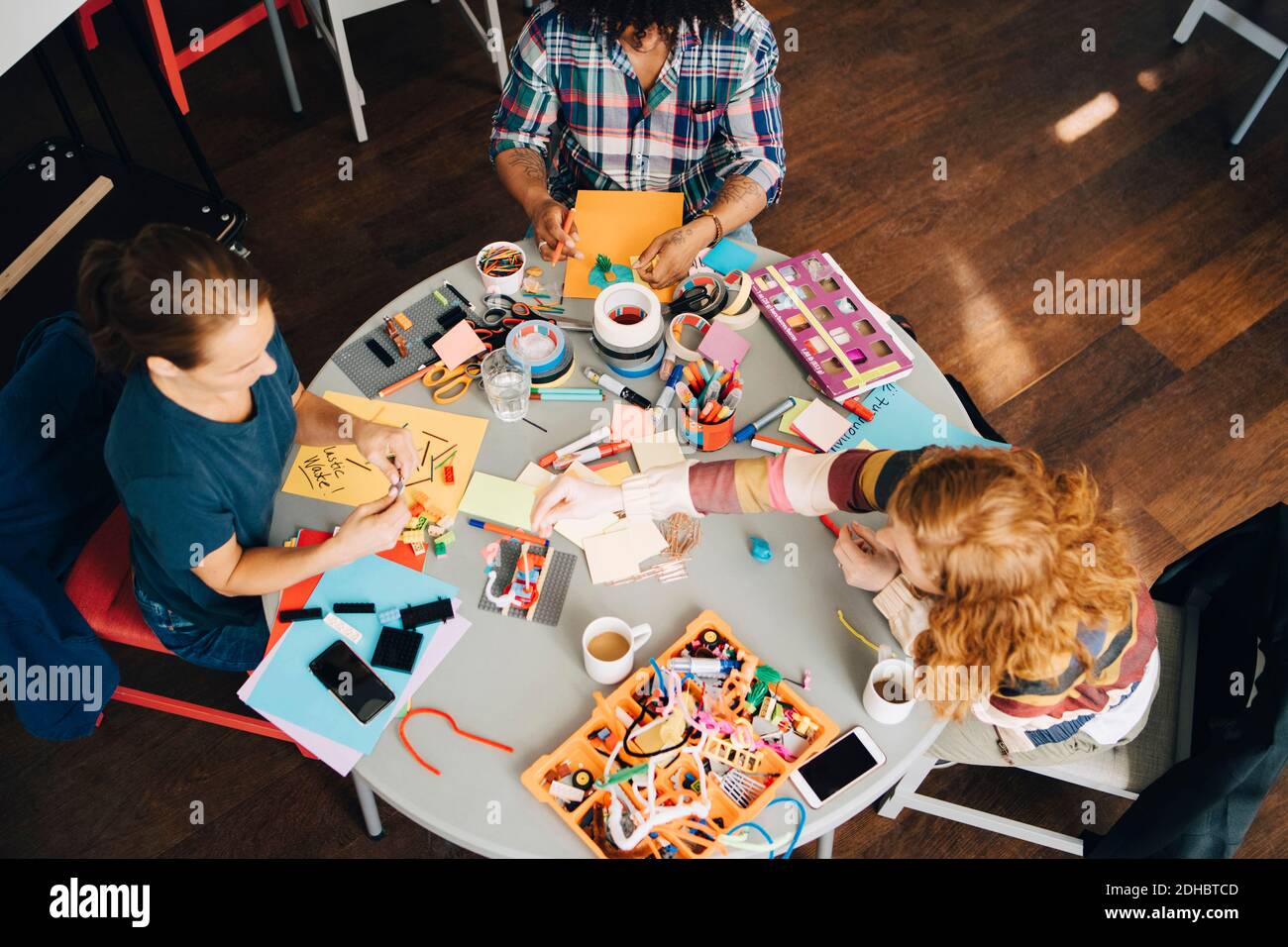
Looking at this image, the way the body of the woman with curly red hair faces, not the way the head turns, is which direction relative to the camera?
to the viewer's left

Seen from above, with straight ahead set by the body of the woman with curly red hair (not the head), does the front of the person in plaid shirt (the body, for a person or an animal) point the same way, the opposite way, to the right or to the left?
to the left

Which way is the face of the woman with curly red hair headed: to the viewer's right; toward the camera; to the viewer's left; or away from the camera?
to the viewer's left
